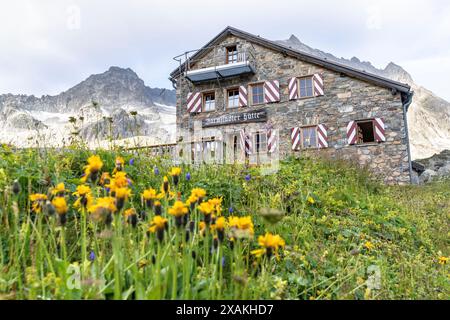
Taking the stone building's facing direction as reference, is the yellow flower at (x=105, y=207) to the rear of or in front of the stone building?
in front

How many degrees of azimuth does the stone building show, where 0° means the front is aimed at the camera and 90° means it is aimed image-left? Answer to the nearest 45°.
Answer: approximately 45°
